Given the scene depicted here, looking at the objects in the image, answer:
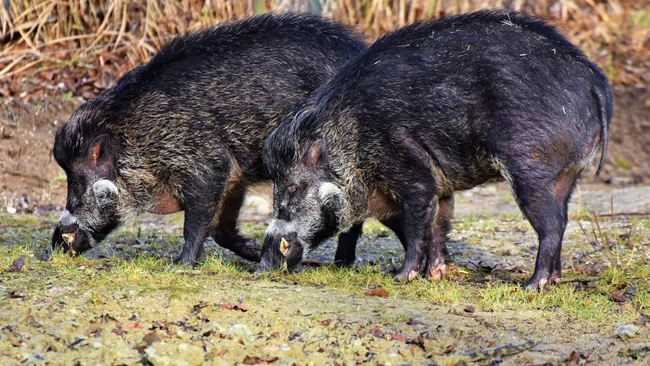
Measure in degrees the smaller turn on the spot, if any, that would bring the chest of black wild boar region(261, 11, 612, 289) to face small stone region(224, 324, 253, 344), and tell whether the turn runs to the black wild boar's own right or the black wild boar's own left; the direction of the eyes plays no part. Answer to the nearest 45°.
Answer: approximately 45° to the black wild boar's own left

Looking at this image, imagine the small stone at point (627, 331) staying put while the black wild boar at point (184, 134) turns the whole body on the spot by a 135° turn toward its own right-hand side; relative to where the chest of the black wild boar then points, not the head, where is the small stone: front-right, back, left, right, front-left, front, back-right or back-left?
right

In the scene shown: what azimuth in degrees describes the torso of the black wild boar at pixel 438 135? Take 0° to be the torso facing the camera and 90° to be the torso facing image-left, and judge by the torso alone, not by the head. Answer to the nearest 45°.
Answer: approximately 90°

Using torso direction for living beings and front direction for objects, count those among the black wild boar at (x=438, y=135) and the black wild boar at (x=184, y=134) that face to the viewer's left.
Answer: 2

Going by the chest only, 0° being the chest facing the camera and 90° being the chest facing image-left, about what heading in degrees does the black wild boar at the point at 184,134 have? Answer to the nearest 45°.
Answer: approximately 90°

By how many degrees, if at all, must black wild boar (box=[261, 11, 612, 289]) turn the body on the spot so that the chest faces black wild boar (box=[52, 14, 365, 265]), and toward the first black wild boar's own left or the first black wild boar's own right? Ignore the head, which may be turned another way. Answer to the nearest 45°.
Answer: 0° — it already faces it

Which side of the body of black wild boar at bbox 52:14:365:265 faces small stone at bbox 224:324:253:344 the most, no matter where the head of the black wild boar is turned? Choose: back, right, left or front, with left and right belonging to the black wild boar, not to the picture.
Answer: left

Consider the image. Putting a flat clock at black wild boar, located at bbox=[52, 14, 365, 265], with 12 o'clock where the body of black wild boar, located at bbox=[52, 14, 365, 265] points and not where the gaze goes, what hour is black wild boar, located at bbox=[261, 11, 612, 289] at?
black wild boar, located at bbox=[261, 11, 612, 289] is roughly at 7 o'clock from black wild boar, located at bbox=[52, 14, 365, 265].
